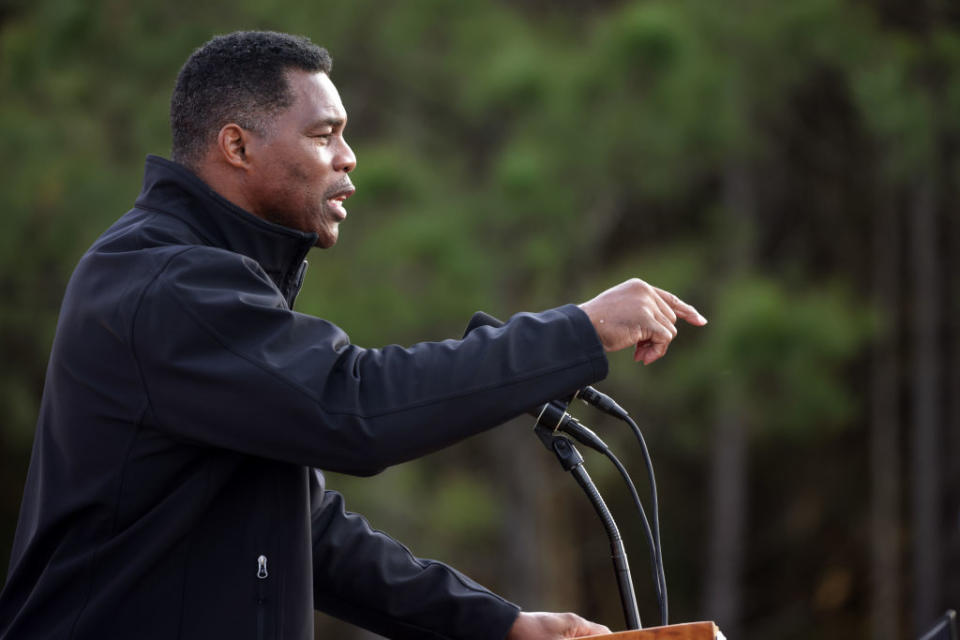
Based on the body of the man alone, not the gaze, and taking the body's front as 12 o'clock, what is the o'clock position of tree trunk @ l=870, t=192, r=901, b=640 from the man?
The tree trunk is roughly at 10 o'clock from the man.

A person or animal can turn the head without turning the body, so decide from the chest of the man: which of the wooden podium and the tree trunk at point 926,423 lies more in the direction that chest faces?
the wooden podium

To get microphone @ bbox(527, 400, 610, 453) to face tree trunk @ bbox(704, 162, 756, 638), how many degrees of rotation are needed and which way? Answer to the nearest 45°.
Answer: approximately 90° to its right

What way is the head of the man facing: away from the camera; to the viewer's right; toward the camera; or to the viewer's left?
to the viewer's right

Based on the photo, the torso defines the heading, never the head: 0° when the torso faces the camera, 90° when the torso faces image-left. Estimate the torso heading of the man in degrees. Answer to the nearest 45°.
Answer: approximately 270°

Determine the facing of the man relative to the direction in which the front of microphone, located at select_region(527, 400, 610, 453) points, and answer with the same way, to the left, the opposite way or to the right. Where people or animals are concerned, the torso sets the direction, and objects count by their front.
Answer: the opposite way

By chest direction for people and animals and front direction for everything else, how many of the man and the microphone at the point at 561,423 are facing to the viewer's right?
1

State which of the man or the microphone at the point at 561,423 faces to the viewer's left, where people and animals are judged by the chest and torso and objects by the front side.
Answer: the microphone

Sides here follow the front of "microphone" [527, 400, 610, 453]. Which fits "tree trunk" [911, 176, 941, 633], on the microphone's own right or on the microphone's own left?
on the microphone's own right

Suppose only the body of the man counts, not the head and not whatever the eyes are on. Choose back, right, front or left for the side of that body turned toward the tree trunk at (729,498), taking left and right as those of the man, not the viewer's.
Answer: left

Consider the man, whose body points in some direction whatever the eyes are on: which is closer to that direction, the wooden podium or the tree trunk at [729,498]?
the wooden podium

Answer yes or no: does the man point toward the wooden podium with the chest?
yes

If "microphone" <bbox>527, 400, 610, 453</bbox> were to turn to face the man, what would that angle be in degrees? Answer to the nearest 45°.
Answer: approximately 45° to its left

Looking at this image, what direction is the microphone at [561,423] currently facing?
to the viewer's left

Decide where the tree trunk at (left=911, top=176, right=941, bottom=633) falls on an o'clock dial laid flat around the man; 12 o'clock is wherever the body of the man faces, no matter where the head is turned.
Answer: The tree trunk is roughly at 10 o'clock from the man.
